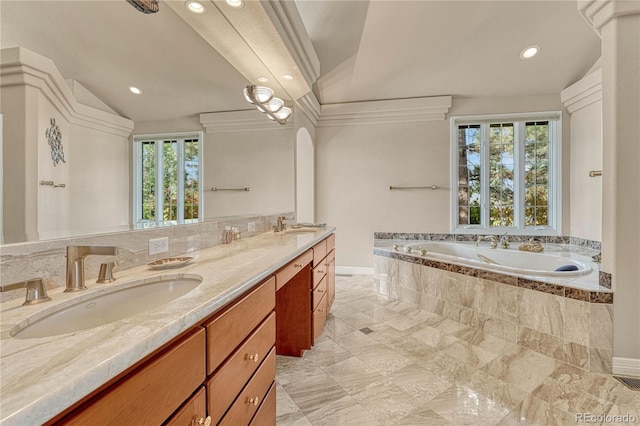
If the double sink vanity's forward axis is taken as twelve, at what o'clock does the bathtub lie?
The bathtub is roughly at 10 o'clock from the double sink vanity.

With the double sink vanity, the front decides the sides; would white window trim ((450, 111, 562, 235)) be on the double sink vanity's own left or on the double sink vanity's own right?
on the double sink vanity's own left

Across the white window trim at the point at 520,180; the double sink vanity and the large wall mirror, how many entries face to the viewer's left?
0

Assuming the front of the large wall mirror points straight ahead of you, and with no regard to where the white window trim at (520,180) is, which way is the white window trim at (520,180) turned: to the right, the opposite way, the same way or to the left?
to the right

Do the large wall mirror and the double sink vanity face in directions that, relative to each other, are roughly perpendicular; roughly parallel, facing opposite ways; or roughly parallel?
roughly parallel

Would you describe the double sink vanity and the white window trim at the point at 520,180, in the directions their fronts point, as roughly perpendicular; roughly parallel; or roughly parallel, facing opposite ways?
roughly perpendicular

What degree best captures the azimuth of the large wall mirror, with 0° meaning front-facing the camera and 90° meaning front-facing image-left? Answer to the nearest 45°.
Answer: approximately 315°

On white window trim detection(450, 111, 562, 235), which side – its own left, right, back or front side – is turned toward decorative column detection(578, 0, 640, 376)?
front

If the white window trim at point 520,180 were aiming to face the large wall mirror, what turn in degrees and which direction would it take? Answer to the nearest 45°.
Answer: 0° — it already faces it

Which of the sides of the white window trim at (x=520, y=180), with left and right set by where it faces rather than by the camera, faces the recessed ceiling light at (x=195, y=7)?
front

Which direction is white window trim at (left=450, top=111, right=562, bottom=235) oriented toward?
toward the camera

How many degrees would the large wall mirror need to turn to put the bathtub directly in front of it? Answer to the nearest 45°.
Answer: approximately 45° to its left

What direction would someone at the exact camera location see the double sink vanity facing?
facing the viewer and to the right of the viewer
